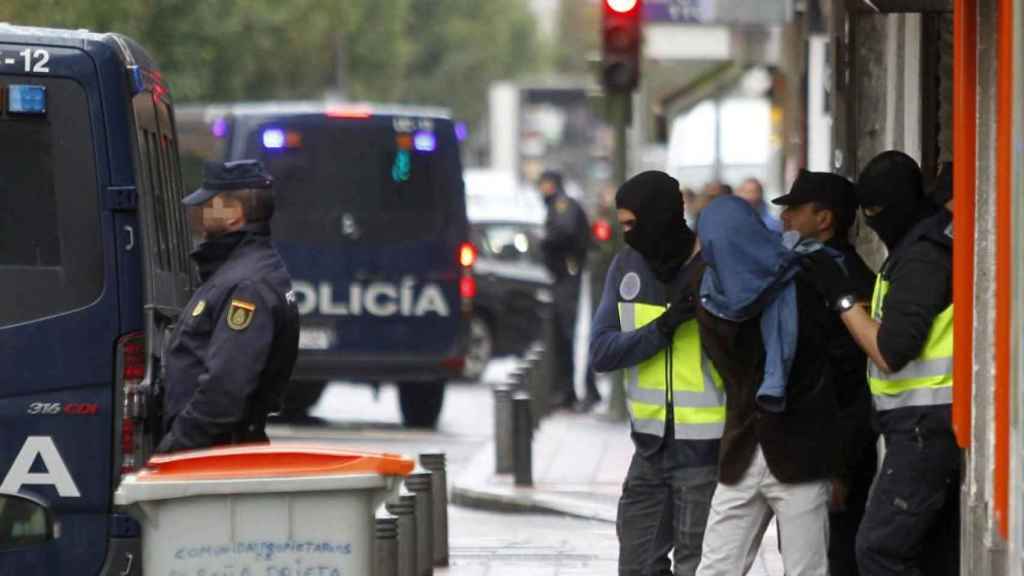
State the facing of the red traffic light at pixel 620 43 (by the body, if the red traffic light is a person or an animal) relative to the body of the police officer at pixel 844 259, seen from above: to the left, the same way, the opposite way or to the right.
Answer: to the left

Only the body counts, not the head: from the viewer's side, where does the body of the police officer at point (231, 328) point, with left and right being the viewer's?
facing to the left of the viewer

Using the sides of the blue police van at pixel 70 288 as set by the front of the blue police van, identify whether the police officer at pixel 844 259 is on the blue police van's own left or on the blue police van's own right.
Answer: on the blue police van's own right

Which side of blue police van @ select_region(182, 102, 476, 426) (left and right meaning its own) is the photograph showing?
back

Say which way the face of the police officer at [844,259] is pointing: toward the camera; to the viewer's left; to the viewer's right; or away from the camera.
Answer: to the viewer's left

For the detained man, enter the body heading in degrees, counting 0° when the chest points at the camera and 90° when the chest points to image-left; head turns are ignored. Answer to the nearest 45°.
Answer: approximately 45°

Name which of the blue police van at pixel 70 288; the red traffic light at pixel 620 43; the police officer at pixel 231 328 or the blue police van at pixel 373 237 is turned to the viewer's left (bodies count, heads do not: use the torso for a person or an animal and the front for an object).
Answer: the police officer

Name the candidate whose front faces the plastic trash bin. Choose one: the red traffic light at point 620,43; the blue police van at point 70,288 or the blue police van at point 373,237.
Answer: the red traffic light

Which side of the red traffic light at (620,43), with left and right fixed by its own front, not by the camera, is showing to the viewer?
front

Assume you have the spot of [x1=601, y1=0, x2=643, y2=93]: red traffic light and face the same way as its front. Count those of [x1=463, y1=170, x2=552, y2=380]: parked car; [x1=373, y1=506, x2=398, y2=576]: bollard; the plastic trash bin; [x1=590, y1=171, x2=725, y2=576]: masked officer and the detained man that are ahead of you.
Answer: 4

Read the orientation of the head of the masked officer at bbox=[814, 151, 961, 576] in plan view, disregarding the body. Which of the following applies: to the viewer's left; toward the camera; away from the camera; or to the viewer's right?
to the viewer's left
